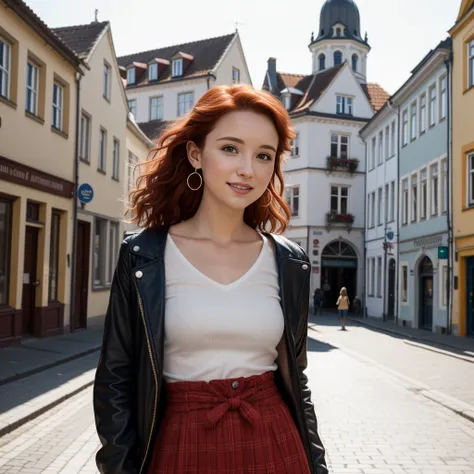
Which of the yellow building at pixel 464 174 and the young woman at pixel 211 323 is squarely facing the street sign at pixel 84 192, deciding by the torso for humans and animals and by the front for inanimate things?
the yellow building

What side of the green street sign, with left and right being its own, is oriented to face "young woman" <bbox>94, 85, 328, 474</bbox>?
front

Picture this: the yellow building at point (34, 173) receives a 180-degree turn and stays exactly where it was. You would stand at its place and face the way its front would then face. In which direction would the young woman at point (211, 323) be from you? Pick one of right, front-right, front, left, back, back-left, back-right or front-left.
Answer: back-left

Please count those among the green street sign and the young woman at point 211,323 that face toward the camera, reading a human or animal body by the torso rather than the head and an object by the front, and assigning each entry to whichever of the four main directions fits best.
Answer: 2

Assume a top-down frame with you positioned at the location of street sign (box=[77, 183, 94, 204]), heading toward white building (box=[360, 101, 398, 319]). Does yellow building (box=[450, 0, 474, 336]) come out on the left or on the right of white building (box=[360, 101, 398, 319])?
right

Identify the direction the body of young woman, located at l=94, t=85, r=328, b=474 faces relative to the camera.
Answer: toward the camera

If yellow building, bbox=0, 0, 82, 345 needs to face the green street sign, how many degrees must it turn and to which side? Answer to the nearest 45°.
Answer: approximately 45° to its left

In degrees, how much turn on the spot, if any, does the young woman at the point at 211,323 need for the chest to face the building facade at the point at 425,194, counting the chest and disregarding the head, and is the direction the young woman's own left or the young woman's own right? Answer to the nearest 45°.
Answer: approximately 180°

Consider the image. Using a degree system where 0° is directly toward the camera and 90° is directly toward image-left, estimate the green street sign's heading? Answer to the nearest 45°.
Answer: approximately 0°

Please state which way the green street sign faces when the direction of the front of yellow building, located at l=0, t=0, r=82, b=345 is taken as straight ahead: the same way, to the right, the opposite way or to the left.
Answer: to the right

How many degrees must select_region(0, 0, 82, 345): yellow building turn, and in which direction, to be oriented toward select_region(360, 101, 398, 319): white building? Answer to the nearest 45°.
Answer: approximately 90° to its left

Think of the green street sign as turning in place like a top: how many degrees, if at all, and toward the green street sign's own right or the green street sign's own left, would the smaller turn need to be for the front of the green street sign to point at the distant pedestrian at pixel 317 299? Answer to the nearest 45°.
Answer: approximately 135° to the green street sign's own right

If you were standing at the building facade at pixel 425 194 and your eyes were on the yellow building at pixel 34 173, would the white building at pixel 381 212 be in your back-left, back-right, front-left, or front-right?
back-right

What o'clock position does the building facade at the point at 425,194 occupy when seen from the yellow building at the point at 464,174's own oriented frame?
The building facade is roughly at 4 o'clock from the yellow building.

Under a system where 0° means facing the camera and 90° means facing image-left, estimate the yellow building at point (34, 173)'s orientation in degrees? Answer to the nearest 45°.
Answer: approximately 315°
